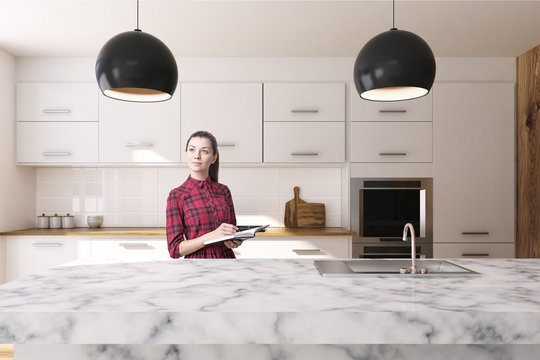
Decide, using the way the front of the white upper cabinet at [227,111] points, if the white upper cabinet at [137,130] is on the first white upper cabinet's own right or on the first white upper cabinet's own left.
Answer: on the first white upper cabinet's own right

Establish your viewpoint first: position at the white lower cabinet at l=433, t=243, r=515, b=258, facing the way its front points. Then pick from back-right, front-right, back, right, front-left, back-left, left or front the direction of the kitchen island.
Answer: front

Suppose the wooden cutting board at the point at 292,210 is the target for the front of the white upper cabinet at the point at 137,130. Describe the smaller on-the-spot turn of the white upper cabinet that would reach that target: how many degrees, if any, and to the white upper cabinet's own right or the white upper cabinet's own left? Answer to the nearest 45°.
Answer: approximately 90° to the white upper cabinet's own left

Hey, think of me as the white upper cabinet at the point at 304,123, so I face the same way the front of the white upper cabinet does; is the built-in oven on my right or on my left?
on my left

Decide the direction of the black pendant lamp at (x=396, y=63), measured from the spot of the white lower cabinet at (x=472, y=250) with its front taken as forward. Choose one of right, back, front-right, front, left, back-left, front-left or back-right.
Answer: front

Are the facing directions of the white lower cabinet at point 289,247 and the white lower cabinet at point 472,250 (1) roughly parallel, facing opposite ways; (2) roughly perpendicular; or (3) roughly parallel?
roughly parallel

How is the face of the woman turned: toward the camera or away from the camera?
toward the camera

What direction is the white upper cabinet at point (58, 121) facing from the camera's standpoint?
toward the camera

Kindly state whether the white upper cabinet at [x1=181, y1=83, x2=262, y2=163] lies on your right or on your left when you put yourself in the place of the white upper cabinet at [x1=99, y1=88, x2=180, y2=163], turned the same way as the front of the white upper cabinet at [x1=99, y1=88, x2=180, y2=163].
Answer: on your left

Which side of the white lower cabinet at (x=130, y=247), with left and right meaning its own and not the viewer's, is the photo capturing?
front

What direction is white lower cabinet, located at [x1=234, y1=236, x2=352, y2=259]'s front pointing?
toward the camera
